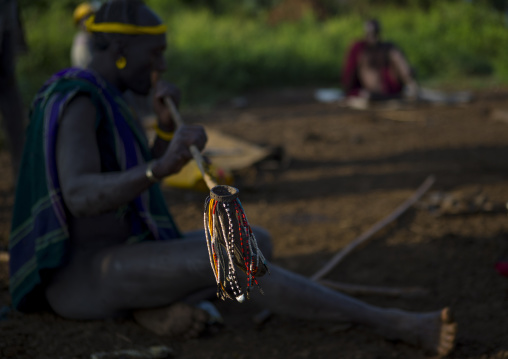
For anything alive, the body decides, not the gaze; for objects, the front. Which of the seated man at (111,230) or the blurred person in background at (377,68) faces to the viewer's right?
the seated man

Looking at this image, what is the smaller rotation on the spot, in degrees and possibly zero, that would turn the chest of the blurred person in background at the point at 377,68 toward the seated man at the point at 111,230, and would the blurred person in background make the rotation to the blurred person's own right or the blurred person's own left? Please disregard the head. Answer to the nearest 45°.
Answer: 0° — they already face them

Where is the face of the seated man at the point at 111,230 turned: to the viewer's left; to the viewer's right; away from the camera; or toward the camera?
to the viewer's right

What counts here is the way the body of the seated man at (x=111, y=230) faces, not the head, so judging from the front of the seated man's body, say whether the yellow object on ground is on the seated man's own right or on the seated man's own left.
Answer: on the seated man's own left

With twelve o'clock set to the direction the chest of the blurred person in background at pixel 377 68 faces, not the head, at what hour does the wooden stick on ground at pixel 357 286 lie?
The wooden stick on ground is roughly at 12 o'clock from the blurred person in background.

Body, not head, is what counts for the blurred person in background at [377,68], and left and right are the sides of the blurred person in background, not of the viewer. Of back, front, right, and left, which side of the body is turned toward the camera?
front

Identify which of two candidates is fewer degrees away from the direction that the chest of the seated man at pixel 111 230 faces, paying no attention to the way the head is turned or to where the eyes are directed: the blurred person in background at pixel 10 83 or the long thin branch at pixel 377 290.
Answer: the long thin branch

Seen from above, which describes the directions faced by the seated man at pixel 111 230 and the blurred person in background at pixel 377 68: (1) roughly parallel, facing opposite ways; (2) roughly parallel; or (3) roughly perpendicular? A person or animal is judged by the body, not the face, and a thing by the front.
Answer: roughly perpendicular

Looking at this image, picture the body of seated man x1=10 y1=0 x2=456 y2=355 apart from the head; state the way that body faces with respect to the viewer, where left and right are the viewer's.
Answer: facing to the right of the viewer

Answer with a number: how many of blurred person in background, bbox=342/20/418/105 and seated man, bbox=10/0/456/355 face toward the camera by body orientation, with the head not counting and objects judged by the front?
1
